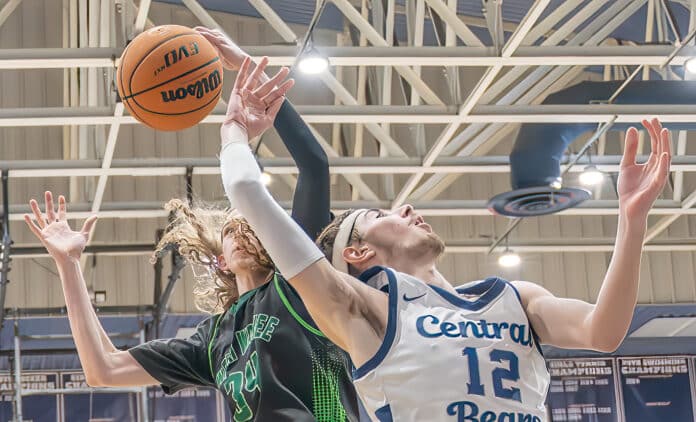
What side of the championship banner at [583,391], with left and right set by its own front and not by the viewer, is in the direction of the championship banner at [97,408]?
right

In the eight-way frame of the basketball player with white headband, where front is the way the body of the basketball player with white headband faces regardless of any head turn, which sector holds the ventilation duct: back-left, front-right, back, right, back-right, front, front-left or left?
back-left

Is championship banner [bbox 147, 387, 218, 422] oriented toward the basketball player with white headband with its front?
yes

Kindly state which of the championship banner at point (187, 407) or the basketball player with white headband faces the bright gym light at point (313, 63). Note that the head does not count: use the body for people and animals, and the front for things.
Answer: the championship banner

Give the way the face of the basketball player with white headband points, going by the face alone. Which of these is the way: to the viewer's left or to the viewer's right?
to the viewer's right

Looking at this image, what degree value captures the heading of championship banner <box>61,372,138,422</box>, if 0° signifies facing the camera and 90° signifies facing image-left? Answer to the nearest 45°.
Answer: approximately 0°

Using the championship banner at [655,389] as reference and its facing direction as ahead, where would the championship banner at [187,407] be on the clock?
the championship banner at [187,407] is roughly at 2 o'clock from the championship banner at [655,389].

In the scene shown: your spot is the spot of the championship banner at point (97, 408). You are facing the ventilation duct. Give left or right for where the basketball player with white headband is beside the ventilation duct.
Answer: right

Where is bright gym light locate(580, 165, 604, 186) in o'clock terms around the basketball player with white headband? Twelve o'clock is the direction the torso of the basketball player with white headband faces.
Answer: The bright gym light is roughly at 8 o'clock from the basketball player with white headband.
